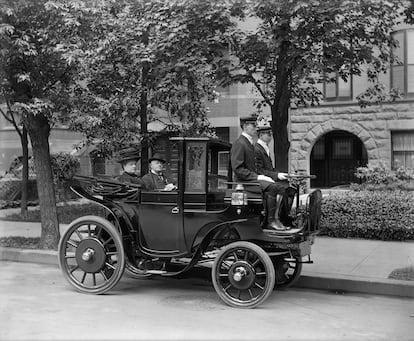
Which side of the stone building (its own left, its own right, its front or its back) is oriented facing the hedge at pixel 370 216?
front

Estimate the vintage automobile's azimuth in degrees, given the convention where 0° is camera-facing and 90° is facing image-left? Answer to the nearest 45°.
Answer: approximately 315°

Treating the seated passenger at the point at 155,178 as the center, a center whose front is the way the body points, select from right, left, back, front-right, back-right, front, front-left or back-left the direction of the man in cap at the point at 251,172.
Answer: front

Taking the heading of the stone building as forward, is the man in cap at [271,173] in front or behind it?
in front

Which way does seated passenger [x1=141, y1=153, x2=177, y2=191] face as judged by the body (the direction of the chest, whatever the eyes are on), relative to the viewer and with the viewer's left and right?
facing the viewer and to the right of the viewer

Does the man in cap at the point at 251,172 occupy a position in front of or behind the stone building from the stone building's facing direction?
in front

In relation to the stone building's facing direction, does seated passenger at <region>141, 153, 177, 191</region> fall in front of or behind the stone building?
in front

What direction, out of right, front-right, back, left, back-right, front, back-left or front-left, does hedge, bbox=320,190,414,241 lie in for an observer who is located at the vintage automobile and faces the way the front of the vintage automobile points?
left

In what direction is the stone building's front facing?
toward the camera

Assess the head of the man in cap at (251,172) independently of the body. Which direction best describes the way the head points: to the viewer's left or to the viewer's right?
to the viewer's right

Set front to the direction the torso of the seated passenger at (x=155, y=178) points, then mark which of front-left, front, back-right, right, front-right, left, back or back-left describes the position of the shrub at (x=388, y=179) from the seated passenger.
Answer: left

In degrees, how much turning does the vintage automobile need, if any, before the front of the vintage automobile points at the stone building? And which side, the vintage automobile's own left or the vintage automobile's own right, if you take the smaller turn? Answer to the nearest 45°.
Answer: approximately 90° to the vintage automobile's own left
